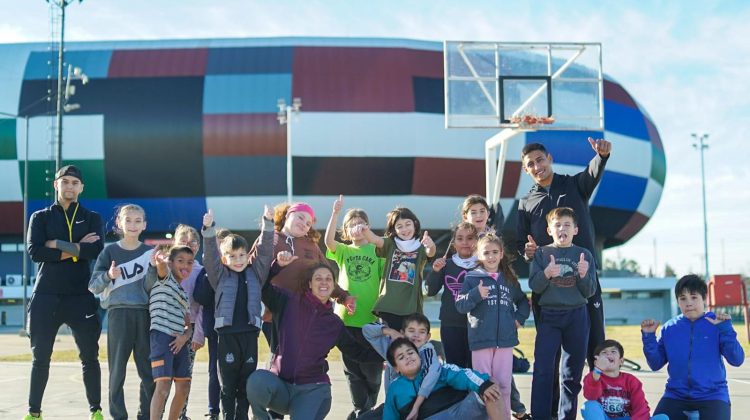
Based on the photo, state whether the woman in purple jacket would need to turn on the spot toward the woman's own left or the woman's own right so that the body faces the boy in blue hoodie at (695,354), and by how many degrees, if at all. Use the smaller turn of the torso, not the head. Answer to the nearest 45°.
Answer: approximately 90° to the woman's own left

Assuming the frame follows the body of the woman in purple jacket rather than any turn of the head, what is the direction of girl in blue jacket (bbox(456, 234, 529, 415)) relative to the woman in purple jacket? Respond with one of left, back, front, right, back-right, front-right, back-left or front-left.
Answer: left

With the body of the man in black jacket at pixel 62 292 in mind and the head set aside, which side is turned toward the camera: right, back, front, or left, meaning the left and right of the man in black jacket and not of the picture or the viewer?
front

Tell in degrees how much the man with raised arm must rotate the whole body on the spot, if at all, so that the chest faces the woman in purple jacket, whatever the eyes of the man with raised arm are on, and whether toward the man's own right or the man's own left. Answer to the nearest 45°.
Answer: approximately 45° to the man's own right

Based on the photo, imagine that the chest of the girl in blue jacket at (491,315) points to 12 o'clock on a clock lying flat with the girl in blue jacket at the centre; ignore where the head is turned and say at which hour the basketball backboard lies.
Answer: The basketball backboard is roughly at 6 o'clock from the girl in blue jacket.
